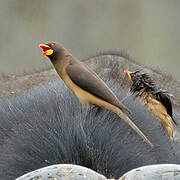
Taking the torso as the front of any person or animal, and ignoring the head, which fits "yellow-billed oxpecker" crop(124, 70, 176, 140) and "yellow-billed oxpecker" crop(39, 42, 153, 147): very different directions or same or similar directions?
same or similar directions

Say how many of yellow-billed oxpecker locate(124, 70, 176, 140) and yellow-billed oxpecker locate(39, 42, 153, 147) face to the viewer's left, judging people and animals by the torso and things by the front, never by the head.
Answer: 2

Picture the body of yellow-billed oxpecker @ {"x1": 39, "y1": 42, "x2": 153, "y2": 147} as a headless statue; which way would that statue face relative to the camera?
to the viewer's left

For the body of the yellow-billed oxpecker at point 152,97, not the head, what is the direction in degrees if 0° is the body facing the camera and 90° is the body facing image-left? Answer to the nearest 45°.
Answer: approximately 90°
